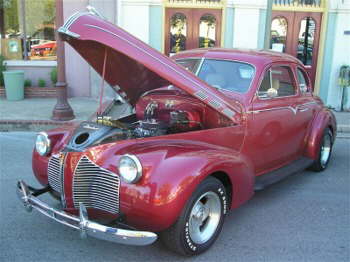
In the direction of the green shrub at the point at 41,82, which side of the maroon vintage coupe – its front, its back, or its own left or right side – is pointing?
right

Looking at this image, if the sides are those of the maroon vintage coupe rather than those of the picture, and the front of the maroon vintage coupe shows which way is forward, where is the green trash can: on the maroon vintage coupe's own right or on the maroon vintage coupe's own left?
on the maroon vintage coupe's own right

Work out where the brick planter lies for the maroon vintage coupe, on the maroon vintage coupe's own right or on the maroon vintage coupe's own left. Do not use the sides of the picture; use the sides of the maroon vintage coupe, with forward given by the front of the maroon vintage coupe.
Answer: on the maroon vintage coupe's own right

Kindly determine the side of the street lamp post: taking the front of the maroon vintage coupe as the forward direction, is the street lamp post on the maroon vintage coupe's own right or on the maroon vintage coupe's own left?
on the maroon vintage coupe's own right

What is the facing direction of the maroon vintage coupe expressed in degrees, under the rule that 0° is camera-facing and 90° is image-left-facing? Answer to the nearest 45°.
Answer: approximately 45°
